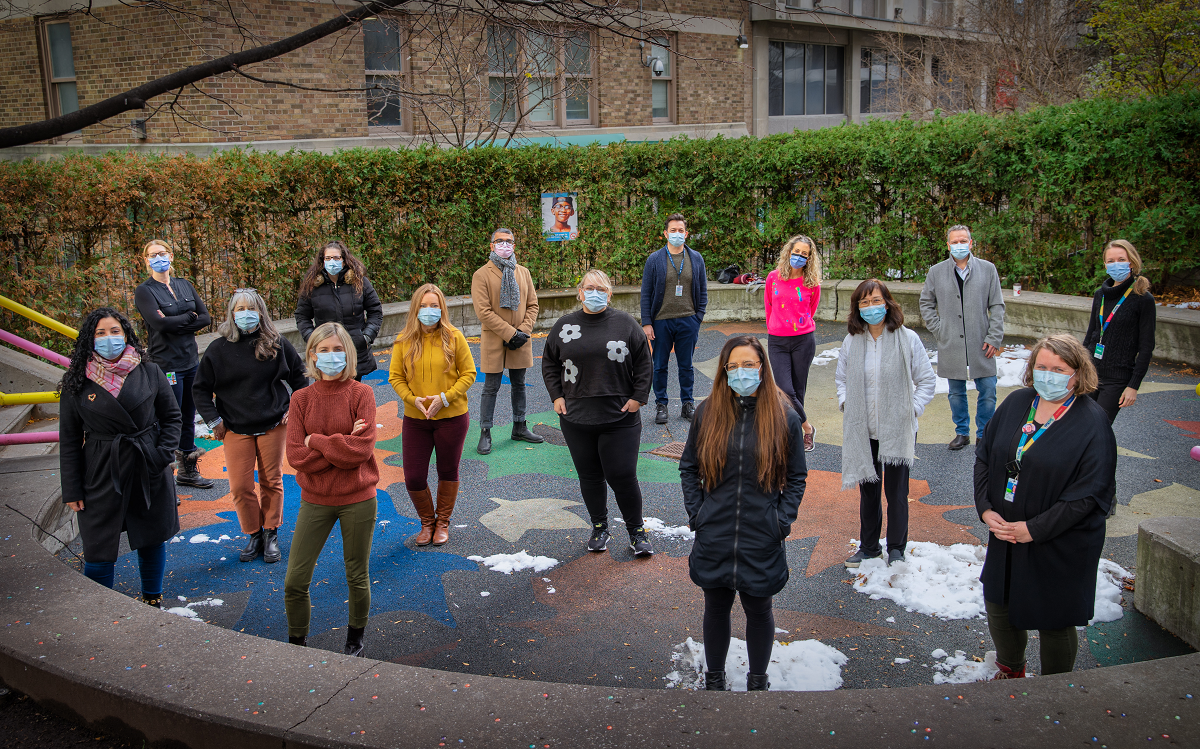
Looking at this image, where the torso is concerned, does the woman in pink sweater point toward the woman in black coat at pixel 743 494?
yes

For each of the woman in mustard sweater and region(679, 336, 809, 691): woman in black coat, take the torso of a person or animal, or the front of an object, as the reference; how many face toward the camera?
2

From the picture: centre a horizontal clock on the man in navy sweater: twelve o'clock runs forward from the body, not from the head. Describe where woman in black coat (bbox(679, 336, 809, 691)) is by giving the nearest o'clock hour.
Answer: The woman in black coat is roughly at 12 o'clock from the man in navy sweater.

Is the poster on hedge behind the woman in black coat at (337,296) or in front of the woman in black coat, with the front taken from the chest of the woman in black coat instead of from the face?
behind

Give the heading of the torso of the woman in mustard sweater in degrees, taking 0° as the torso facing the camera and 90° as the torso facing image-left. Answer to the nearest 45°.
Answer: approximately 0°

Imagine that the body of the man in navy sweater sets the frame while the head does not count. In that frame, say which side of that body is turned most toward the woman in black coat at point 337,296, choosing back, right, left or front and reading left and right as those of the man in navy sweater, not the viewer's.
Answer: right

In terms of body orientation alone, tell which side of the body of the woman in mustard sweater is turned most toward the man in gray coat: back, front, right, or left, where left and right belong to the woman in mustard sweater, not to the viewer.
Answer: left

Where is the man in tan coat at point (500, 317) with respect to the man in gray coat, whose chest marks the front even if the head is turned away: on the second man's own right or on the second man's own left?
on the second man's own right
